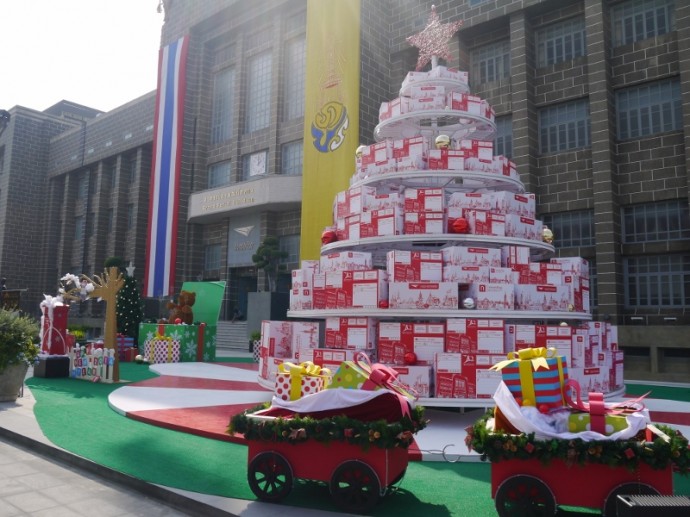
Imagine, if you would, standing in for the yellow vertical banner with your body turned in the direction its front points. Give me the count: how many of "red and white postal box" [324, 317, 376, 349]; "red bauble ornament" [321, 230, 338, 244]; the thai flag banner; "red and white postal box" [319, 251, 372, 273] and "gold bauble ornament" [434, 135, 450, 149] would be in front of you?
4

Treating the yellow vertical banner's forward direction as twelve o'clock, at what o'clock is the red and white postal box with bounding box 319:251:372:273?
The red and white postal box is roughly at 12 o'clock from the yellow vertical banner.

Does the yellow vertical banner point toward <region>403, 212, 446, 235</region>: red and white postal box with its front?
yes

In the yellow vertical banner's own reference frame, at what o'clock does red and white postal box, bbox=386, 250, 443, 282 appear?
The red and white postal box is roughly at 12 o'clock from the yellow vertical banner.

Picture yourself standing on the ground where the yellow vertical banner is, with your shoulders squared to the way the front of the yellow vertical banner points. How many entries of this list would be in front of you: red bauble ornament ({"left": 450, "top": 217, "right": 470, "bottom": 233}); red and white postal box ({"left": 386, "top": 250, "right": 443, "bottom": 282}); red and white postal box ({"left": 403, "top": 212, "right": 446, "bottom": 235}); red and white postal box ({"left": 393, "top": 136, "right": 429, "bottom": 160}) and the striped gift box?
5

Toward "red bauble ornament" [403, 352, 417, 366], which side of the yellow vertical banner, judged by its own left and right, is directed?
front

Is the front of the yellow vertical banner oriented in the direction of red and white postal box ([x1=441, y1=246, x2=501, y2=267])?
yes

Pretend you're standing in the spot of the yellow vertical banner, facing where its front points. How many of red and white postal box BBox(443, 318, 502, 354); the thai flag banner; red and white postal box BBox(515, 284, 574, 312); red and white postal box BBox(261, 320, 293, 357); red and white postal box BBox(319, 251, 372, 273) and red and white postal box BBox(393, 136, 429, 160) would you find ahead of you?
5

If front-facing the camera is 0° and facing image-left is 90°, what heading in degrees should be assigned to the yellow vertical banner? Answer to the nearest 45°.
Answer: approximately 0°

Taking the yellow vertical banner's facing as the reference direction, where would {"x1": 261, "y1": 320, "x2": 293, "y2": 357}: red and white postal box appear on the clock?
The red and white postal box is roughly at 12 o'clock from the yellow vertical banner.

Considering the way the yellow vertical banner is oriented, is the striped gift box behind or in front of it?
in front

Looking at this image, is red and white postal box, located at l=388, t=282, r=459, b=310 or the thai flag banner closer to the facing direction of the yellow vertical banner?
the red and white postal box

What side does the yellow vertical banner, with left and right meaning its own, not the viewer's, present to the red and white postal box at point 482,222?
front
